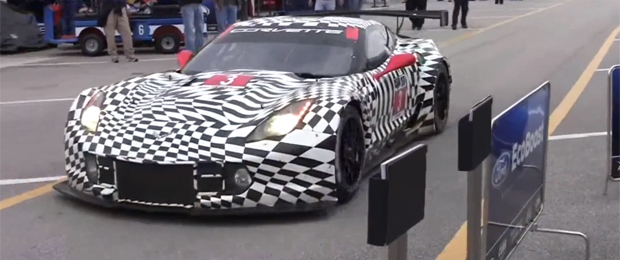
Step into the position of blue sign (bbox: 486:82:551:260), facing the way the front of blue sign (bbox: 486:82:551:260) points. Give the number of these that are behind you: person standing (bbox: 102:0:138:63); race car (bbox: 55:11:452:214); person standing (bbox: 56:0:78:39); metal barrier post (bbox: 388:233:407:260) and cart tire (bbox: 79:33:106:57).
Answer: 4

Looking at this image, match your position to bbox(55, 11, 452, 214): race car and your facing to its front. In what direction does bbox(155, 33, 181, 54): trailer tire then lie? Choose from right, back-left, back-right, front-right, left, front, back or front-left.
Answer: back-right

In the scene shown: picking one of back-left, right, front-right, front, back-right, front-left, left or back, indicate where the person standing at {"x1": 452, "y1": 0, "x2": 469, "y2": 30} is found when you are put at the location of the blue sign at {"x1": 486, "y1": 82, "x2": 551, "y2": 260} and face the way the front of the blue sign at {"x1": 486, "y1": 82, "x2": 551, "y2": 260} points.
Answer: back-left

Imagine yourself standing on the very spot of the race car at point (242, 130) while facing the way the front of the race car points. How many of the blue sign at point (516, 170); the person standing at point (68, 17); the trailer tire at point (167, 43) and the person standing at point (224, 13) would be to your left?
1

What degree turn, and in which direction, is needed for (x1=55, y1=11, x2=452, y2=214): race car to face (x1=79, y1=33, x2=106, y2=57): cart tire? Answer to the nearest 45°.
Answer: approximately 135° to its right

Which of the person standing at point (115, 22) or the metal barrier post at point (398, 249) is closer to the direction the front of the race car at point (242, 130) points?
the metal barrier post

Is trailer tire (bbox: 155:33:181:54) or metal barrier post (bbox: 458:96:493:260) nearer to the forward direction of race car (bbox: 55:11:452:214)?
the metal barrier post

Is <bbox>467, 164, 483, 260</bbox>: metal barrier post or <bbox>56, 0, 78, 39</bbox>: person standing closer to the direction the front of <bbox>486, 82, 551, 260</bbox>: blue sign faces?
the metal barrier post

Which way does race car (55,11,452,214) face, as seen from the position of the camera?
facing the viewer and to the left of the viewer

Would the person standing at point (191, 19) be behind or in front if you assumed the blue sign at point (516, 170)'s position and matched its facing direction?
behind

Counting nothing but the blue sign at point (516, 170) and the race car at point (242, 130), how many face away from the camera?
0

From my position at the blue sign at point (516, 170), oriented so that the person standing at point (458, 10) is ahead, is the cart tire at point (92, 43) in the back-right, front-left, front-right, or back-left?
front-left

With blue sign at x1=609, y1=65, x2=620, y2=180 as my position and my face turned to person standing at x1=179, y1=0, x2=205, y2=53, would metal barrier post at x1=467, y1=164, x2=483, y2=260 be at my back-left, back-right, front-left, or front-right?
back-left

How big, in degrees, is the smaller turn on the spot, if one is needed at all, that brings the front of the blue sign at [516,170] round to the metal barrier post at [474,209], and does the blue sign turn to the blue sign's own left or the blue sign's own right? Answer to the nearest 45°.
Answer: approximately 45° to the blue sign's own right

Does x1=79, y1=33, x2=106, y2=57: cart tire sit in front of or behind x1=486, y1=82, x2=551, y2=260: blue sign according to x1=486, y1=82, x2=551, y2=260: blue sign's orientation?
behind

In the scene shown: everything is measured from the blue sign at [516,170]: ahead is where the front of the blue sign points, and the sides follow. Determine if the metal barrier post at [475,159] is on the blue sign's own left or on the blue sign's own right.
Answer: on the blue sign's own right
